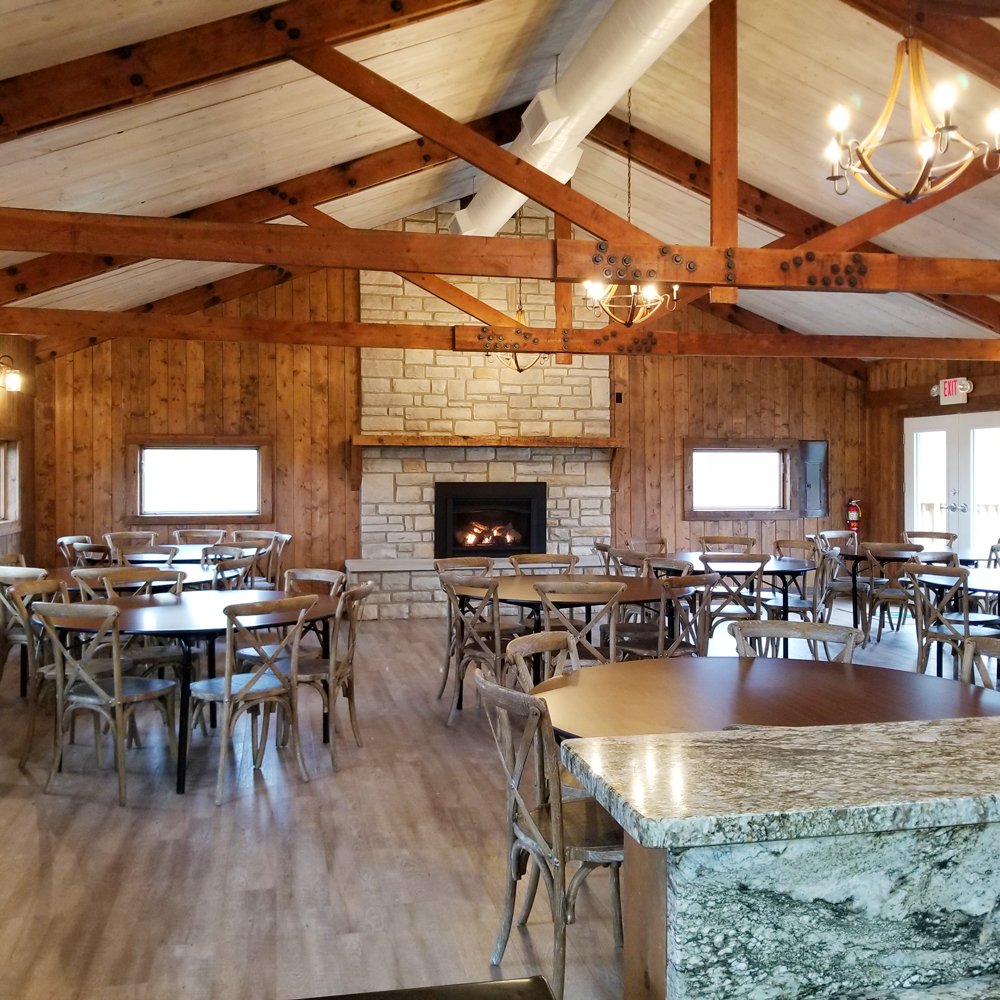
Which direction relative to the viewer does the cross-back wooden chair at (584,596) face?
away from the camera

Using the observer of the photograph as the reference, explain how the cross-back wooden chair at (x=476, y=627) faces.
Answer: facing away from the viewer and to the right of the viewer

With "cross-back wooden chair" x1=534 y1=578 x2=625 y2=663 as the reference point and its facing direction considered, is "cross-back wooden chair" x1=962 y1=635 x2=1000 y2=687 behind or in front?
behind

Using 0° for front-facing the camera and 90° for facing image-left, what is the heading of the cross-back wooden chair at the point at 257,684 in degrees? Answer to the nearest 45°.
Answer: approximately 135°

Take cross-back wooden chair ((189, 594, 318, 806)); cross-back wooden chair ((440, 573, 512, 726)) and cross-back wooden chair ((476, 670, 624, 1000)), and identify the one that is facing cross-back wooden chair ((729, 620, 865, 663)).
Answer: cross-back wooden chair ((476, 670, 624, 1000))

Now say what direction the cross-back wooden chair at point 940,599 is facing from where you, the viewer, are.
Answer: facing away from the viewer and to the right of the viewer

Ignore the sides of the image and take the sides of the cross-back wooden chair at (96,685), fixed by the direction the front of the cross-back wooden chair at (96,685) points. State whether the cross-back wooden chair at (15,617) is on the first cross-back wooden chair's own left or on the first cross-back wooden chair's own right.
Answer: on the first cross-back wooden chair's own left

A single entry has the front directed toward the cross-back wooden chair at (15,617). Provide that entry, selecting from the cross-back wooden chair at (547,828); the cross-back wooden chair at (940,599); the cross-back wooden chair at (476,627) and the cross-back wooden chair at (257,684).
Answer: the cross-back wooden chair at (257,684)

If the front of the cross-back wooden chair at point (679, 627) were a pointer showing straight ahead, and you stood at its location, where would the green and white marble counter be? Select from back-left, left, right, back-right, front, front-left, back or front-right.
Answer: back-left

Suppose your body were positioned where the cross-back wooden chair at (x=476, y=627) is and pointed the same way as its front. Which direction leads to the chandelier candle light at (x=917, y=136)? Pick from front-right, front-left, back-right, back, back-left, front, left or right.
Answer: right

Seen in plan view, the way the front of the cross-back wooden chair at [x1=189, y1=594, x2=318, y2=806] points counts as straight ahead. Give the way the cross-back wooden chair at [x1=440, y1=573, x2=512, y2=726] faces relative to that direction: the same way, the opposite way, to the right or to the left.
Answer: to the right

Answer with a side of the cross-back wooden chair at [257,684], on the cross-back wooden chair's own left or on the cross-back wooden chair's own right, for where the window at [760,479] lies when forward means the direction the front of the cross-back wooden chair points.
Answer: on the cross-back wooden chair's own right

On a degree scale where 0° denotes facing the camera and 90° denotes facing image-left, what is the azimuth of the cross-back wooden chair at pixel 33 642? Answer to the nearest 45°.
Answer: approximately 225°

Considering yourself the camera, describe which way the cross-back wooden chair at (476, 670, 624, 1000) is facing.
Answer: facing away from the viewer and to the right of the viewer

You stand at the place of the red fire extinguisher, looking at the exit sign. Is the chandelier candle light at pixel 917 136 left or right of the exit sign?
right

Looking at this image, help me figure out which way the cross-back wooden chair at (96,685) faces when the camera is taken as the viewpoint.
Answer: facing away from the viewer and to the right of the viewer
